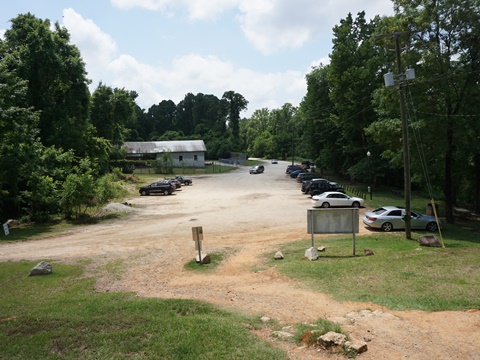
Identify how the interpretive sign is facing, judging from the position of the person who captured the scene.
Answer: facing away from the viewer

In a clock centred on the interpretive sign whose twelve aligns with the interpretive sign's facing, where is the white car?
The white car is roughly at 12 o'clock from the interpretive sign.

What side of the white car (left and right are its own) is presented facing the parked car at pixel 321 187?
left

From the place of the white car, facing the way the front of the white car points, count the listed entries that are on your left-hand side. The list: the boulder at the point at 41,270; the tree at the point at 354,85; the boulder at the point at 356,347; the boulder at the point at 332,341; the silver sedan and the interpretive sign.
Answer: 1

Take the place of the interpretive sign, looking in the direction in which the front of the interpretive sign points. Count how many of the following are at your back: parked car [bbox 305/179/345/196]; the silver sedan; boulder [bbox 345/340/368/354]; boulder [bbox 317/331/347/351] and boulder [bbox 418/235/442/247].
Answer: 2

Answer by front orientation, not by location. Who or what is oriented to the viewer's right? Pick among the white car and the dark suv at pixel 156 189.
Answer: the white car

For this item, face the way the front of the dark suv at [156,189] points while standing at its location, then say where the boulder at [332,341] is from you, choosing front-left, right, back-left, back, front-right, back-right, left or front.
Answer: left

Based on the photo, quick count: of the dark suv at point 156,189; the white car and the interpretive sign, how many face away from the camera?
1

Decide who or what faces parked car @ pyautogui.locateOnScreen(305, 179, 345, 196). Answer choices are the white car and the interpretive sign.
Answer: the interpretive sign

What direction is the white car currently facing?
to the viewer's right

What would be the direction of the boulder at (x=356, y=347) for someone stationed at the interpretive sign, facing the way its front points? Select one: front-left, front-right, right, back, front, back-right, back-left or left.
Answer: back

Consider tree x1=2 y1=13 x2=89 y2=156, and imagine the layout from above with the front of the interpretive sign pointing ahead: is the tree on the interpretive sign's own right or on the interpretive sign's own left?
on the interpretive sign's own left

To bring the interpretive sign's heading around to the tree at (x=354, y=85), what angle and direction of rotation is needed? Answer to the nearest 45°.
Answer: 0° — it already faces it

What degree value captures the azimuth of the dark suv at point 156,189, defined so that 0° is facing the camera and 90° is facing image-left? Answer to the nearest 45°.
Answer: approximately 90°
